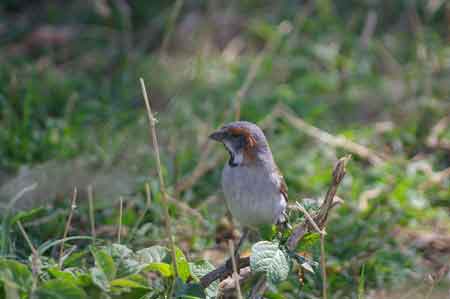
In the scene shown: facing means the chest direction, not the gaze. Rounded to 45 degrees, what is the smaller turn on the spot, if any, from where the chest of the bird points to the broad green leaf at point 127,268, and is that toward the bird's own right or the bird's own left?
0° — it already faces it

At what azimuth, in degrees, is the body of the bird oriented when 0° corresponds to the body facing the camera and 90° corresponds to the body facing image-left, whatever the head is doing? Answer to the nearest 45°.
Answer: approximately 45°

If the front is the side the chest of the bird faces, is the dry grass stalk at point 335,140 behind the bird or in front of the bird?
behind

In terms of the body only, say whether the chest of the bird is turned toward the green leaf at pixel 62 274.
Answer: yes

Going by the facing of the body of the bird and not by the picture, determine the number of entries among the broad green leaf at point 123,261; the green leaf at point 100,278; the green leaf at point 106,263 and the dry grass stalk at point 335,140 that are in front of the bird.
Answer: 3

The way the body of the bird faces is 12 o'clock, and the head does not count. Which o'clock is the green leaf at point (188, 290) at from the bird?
The green leaf is roughly at 1 o'clock from the bird.

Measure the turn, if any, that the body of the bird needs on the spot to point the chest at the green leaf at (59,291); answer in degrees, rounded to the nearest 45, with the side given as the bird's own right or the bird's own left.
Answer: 0° — it already faces it

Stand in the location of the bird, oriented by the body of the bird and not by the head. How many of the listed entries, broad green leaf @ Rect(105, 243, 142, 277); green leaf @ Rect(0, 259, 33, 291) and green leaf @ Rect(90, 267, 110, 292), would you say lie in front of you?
3

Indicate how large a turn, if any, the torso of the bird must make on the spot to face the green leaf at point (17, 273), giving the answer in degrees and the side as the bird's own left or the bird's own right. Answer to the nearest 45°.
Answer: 0° — it already faces it

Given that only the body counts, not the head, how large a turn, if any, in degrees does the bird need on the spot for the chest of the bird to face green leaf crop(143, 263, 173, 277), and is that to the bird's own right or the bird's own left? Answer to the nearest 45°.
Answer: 0° — it already faces it

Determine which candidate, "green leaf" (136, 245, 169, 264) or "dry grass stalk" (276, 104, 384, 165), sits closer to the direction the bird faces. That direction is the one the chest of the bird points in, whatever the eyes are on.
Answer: the green leaf
